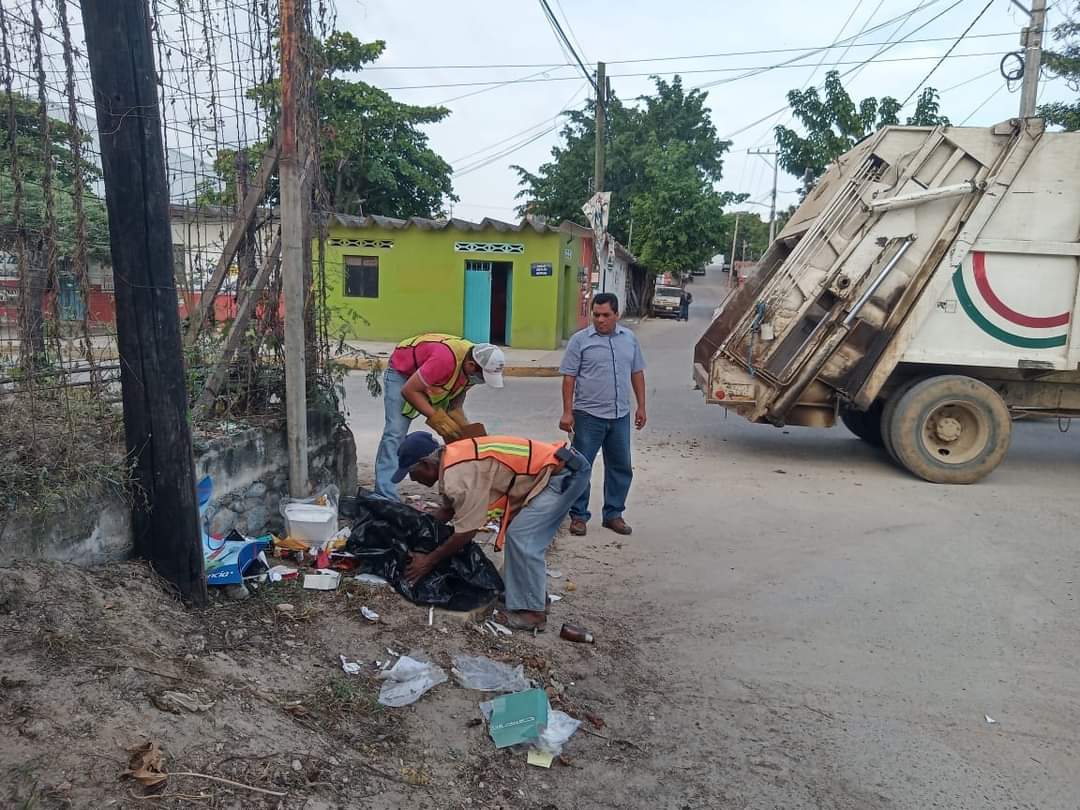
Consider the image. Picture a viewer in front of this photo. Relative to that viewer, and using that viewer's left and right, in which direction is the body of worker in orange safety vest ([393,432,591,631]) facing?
facing to the left of the viewer

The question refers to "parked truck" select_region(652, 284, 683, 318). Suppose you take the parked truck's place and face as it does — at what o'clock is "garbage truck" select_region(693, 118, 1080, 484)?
The garbage truck is roughly at 12 o'clock from the parked truck.

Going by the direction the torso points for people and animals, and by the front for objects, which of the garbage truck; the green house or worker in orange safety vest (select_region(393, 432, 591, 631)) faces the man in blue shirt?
the green house

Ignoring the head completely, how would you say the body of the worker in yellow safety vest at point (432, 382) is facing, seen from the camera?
to the viewer's right

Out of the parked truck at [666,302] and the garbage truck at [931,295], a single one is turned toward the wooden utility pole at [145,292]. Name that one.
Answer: the parked truck

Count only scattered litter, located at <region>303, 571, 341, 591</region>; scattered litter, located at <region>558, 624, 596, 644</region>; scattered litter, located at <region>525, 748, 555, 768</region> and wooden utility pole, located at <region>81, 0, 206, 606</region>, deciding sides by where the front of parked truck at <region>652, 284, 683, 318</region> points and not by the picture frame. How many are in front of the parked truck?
4

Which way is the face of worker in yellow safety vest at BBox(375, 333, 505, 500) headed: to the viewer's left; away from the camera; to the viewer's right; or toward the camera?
to the viewer's right

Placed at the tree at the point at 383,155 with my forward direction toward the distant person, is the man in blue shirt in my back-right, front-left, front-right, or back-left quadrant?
back-right

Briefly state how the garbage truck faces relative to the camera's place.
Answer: facing to the right of the viewer

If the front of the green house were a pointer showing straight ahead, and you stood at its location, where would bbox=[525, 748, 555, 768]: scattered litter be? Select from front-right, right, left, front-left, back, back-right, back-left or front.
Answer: front

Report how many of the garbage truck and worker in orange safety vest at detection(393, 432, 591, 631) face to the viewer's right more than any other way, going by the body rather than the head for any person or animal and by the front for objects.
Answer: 1

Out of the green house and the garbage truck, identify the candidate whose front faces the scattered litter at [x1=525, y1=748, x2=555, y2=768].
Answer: the green house

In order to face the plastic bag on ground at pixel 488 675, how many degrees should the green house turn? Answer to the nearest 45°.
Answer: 0° — it already faces it

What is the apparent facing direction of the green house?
toward the camera

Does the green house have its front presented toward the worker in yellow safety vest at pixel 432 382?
yes

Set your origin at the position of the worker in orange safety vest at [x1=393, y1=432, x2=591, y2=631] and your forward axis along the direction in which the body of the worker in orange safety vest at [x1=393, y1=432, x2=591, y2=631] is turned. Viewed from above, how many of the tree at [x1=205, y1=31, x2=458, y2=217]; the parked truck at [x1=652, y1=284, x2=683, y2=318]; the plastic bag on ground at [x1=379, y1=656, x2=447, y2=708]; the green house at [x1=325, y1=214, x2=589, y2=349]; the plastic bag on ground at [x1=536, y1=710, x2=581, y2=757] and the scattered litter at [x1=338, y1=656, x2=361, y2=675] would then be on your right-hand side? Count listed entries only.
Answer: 3

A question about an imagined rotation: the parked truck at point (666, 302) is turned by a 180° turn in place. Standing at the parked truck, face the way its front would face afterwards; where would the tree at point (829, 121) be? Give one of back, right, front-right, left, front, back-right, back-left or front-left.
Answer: back

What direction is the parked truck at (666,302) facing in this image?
toward the camera
